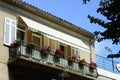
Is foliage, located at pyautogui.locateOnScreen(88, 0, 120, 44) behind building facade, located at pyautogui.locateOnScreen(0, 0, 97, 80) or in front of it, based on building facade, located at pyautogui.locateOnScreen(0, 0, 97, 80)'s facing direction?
in front

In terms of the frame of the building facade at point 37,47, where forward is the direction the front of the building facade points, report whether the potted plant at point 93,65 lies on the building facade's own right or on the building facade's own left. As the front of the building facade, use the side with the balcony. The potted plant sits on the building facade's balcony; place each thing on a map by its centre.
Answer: on the building facade's own left
